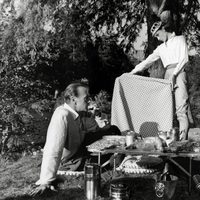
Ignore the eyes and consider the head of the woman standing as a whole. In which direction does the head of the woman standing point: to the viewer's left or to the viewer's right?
to the viewer's left

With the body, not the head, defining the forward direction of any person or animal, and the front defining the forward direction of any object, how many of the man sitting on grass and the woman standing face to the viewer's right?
1

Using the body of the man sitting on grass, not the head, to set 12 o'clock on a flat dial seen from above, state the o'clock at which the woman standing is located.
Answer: The woman standing is roughly at 11 o'clock from the man sitting on grass.

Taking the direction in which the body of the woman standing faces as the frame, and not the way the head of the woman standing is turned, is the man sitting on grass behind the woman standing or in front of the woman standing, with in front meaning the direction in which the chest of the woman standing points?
in front

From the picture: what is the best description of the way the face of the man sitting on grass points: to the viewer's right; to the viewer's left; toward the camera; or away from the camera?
to the viewer's right

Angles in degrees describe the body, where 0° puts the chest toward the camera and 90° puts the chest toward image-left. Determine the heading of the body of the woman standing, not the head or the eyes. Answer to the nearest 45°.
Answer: approximately 45°

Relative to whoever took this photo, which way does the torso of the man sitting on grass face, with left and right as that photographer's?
facing to the right of the viewer
